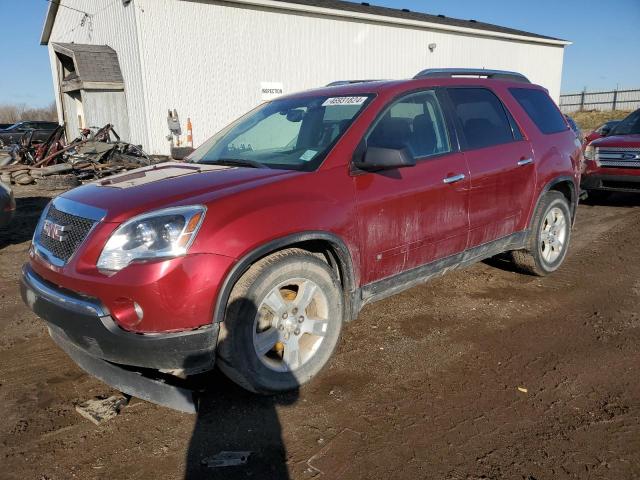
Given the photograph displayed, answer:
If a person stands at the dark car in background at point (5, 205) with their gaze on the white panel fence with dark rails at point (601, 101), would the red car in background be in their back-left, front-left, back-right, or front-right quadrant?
front-right

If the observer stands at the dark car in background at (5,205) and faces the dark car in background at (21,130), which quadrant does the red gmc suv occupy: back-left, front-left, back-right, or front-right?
back-right

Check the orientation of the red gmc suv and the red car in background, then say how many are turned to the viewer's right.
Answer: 0

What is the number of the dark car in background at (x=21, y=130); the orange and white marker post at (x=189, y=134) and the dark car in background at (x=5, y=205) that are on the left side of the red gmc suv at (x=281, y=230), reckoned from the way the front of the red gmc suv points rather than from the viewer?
0

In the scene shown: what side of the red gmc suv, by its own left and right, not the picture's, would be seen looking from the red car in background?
back

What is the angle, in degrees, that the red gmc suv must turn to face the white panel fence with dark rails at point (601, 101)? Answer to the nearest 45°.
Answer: approximately 180°

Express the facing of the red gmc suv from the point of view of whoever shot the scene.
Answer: facing the viewer and to the left of the viewer

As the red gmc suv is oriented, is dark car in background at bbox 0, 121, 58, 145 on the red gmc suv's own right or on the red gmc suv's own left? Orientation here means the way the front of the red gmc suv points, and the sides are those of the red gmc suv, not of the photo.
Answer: on the red gmc suv's own right

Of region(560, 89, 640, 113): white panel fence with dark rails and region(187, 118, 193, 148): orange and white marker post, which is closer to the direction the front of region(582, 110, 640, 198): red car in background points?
the orange and white marker post

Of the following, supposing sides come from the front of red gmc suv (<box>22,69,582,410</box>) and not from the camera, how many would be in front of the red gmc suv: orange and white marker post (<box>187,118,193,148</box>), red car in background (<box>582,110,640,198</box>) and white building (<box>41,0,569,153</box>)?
0

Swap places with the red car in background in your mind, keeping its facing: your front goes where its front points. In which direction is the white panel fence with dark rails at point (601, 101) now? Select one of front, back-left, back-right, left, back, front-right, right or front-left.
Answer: back-right

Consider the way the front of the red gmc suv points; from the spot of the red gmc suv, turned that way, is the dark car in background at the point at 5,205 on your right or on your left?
on your right

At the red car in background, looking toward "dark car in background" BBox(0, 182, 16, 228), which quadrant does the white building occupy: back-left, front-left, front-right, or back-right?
front-right

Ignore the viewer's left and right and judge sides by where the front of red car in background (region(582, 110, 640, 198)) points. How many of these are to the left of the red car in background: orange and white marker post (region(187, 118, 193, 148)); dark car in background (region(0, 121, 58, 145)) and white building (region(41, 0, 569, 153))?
0

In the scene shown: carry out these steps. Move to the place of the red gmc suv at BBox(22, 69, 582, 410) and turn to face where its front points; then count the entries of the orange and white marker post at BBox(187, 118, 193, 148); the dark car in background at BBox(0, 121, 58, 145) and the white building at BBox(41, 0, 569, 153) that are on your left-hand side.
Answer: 0
